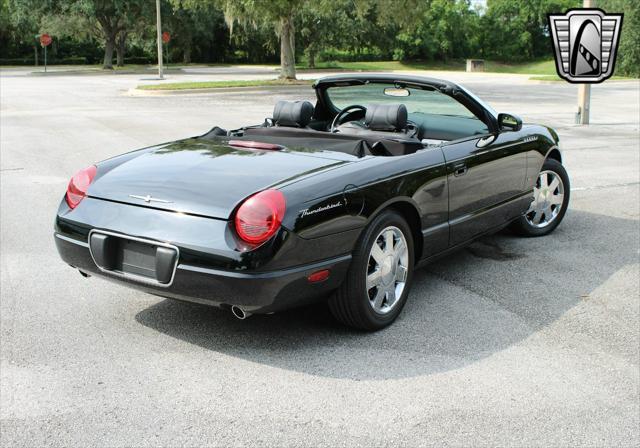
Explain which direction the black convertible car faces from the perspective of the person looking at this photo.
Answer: facing away from the viewer and to the right of the viewer
